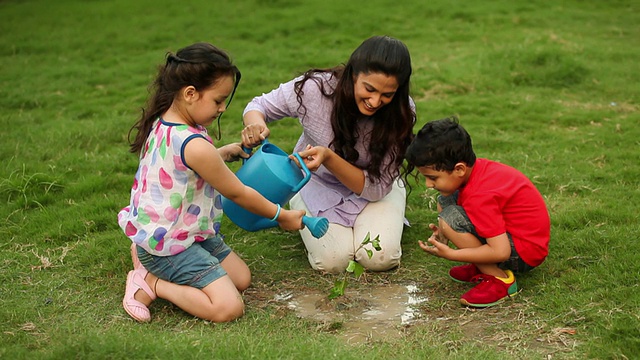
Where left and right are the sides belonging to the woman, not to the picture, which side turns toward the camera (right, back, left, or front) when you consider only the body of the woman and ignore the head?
front

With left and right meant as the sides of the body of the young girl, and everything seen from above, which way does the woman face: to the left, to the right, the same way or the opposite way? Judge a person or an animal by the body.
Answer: to the right

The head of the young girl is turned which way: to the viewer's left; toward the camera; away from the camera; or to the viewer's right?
to the viewer's right

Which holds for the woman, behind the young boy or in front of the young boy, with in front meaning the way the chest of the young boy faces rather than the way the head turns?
in front

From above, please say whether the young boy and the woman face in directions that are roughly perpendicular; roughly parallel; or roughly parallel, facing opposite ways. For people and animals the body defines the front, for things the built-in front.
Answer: roughly perpendicular

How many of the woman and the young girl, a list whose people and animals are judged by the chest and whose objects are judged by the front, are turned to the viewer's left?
0

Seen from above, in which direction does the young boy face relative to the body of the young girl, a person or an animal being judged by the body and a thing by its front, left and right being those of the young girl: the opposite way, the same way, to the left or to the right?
the opposite way

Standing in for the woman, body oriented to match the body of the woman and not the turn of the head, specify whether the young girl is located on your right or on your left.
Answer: on your right

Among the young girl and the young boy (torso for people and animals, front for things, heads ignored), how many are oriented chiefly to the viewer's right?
1

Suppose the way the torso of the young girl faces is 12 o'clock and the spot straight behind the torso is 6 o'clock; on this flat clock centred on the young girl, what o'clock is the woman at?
The woman is roughly at 11 o'clock from the young girl.

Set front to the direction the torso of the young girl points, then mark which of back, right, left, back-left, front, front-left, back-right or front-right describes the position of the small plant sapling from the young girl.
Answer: front

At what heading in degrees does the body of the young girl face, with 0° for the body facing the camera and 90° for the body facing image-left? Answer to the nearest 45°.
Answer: approximately 270°

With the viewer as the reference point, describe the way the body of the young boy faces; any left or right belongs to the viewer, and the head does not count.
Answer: facing to the left of the viewer

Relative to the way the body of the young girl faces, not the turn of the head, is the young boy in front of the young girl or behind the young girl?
in front
